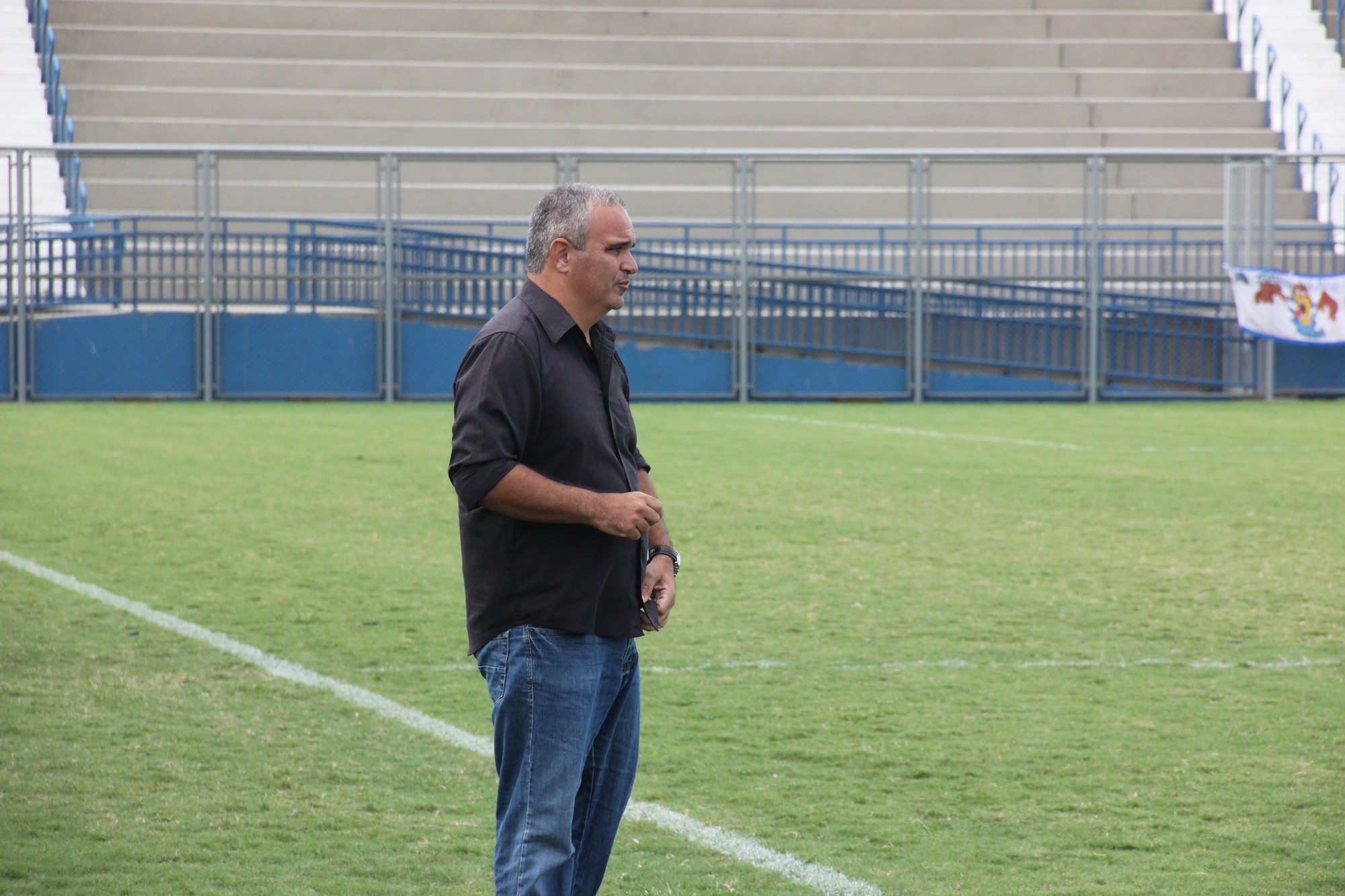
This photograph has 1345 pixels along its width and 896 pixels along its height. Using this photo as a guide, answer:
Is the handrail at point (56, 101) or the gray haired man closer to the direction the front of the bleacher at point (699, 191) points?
the gray haired man

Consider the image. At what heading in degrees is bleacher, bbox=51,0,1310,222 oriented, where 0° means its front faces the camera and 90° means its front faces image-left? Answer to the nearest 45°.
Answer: approximately 0°

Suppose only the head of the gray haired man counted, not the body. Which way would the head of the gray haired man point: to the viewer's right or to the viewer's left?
to the viewer's right

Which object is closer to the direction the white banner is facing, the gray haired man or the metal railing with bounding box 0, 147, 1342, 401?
the gray haired man

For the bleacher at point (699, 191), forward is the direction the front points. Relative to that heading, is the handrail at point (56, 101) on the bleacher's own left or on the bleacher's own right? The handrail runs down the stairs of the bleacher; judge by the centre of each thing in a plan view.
on the bleacher's own right

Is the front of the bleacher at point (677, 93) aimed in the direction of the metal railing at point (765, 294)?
yes

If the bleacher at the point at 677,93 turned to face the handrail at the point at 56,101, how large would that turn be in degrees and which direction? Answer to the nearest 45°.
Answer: approximately 90° to its right

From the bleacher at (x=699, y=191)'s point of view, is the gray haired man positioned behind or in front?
in front
